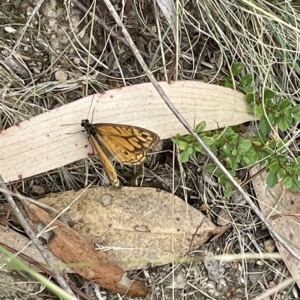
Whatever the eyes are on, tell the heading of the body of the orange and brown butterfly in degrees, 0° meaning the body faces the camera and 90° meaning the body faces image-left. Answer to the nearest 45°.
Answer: approximately 135°

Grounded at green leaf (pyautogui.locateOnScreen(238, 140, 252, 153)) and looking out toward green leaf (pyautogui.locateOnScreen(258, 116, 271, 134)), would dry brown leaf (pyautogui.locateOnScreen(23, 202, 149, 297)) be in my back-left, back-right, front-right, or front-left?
back-left
